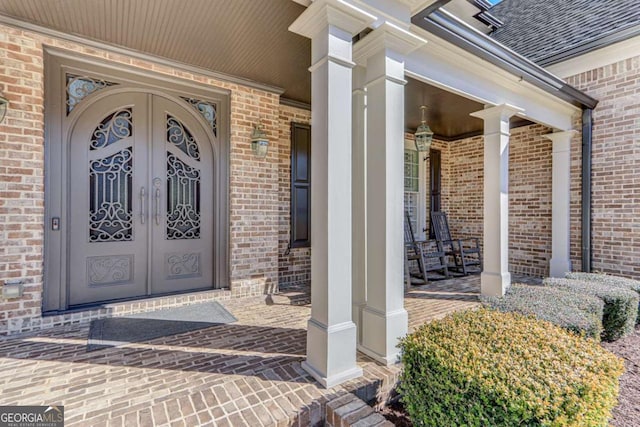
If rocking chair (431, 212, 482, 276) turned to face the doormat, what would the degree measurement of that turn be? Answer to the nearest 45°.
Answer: approximately 90° to its right

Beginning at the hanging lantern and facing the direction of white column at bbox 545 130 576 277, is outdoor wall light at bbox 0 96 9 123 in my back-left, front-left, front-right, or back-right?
back-right

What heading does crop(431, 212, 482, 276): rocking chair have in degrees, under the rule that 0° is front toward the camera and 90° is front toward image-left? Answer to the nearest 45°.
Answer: approximately 315°

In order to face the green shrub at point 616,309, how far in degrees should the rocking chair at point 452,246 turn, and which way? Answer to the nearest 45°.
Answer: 0° — it already faces it

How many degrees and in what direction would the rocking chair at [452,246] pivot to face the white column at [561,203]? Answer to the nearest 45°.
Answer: approximately 45° to its left

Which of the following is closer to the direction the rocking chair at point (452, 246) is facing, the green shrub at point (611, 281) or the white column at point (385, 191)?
the green shrub

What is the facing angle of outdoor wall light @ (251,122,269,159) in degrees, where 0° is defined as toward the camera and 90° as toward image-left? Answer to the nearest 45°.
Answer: approximately 315°

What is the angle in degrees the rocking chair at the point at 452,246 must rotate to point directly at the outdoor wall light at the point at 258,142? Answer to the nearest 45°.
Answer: approximately 90° to its right

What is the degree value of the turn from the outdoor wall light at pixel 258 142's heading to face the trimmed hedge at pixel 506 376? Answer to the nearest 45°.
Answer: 0° — it already faces it
